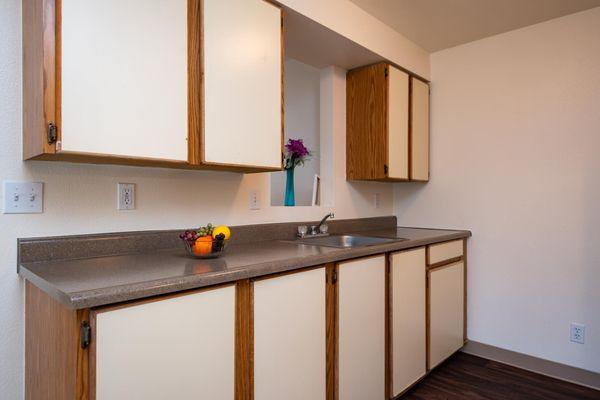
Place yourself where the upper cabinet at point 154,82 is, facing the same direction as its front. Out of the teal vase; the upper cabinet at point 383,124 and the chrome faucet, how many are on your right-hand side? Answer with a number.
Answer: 0

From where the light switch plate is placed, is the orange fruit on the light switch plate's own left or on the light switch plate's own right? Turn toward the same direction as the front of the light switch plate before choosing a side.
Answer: on the light switch plate's own left

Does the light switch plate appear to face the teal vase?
no

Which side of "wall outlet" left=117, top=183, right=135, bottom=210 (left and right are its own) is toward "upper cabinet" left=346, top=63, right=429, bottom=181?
left

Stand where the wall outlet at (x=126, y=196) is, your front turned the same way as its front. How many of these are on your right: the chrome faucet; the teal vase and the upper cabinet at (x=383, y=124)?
0

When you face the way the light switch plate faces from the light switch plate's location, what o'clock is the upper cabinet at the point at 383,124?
The upper cabinet is roughly at 9 o'clock from the light switch plate.

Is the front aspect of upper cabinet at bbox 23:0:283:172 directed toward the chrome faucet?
no

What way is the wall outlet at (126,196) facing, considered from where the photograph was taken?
facing the viewer

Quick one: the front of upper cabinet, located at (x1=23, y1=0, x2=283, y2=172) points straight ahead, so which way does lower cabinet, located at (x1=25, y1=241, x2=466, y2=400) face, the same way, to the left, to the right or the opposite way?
the same way

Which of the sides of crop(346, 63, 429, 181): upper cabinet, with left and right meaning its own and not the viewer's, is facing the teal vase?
right

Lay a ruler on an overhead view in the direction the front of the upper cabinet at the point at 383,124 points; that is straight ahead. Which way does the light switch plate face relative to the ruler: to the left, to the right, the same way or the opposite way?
the same way

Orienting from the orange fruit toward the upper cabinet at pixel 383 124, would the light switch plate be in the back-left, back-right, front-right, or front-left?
back-left

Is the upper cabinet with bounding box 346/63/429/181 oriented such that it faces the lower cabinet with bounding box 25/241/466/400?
no

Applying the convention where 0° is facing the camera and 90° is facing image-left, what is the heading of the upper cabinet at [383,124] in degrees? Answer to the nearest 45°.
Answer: approximately 315°

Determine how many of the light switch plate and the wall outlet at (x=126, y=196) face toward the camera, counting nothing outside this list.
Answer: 2
